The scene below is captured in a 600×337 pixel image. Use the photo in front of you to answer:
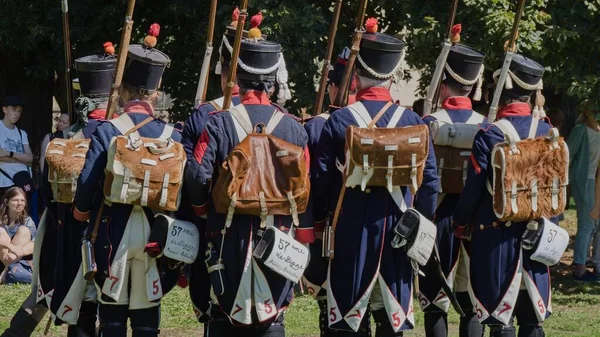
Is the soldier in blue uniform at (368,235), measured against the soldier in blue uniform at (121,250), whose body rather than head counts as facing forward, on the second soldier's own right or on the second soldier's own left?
on the second soldier's own right

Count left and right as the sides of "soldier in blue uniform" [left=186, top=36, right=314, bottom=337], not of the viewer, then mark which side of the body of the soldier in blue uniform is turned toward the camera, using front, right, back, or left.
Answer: back

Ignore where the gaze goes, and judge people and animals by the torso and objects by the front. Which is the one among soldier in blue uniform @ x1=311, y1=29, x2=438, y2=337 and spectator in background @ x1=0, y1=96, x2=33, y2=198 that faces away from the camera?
the soldier in blue uniform

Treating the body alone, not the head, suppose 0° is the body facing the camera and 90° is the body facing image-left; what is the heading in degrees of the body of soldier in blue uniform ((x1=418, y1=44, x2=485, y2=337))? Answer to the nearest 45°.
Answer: approximately 180°

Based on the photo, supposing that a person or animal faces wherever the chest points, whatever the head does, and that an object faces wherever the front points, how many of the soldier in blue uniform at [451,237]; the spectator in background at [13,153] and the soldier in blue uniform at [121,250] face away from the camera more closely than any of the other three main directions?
2

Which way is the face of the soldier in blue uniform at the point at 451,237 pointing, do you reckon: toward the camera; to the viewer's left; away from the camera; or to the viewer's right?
away from the camera

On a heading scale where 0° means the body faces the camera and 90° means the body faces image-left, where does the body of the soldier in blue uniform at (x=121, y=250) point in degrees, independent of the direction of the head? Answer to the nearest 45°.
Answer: approximately 180°

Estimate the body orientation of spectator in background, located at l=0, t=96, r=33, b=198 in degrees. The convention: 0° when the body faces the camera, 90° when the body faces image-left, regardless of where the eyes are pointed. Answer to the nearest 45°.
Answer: approximately 315°

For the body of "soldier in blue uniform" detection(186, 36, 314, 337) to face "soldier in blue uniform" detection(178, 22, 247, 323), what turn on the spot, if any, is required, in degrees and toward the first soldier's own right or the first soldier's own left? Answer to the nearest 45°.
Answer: approximately 45° to the first soldier's own left

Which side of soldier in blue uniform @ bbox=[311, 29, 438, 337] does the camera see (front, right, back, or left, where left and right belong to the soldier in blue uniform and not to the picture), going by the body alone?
back
